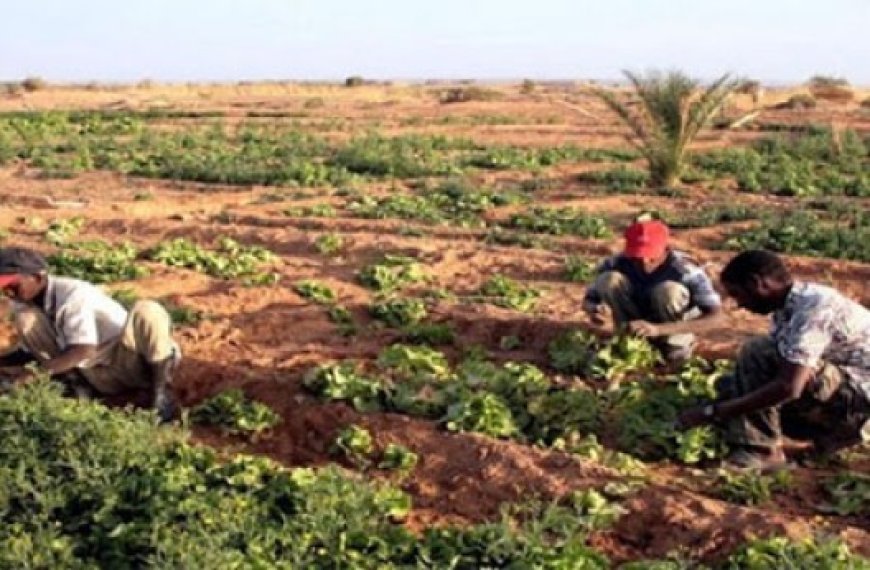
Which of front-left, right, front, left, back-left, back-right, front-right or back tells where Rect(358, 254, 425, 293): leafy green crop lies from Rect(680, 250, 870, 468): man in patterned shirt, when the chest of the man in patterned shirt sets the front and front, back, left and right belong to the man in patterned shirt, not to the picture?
front-right

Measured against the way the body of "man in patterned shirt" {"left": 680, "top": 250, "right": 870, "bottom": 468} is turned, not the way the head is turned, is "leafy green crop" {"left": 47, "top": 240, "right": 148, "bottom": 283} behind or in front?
in front

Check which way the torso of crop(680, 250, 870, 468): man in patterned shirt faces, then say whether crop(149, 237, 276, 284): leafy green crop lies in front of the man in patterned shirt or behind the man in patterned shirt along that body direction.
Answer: in front

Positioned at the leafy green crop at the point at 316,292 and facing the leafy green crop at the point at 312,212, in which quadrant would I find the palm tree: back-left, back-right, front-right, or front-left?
front-right

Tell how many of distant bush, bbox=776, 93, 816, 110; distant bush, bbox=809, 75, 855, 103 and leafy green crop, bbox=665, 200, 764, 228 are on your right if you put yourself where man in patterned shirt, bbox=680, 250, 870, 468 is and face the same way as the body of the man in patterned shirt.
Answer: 3

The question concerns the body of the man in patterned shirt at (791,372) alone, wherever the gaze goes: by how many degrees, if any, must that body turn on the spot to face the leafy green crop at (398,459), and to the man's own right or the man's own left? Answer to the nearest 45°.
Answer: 0° — they already face it

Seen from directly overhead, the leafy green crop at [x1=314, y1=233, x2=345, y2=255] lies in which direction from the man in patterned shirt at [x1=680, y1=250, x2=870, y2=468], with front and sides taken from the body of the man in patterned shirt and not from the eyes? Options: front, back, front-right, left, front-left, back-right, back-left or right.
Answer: front-right

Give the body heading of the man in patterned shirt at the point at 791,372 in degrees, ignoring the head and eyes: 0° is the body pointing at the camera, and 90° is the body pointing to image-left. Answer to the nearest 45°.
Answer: approximately 90°

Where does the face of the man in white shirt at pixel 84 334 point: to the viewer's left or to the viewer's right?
to the viewer's left

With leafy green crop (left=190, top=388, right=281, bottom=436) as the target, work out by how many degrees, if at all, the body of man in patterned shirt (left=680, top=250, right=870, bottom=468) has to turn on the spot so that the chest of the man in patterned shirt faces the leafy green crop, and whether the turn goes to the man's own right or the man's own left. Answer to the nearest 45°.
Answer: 0° — they already face it

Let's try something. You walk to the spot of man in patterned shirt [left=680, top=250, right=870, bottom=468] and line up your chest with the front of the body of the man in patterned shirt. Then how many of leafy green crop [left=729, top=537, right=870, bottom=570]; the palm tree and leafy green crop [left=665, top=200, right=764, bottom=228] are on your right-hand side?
2

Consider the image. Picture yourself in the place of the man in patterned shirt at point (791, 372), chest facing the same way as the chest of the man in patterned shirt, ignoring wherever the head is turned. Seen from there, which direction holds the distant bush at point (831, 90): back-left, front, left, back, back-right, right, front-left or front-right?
right
